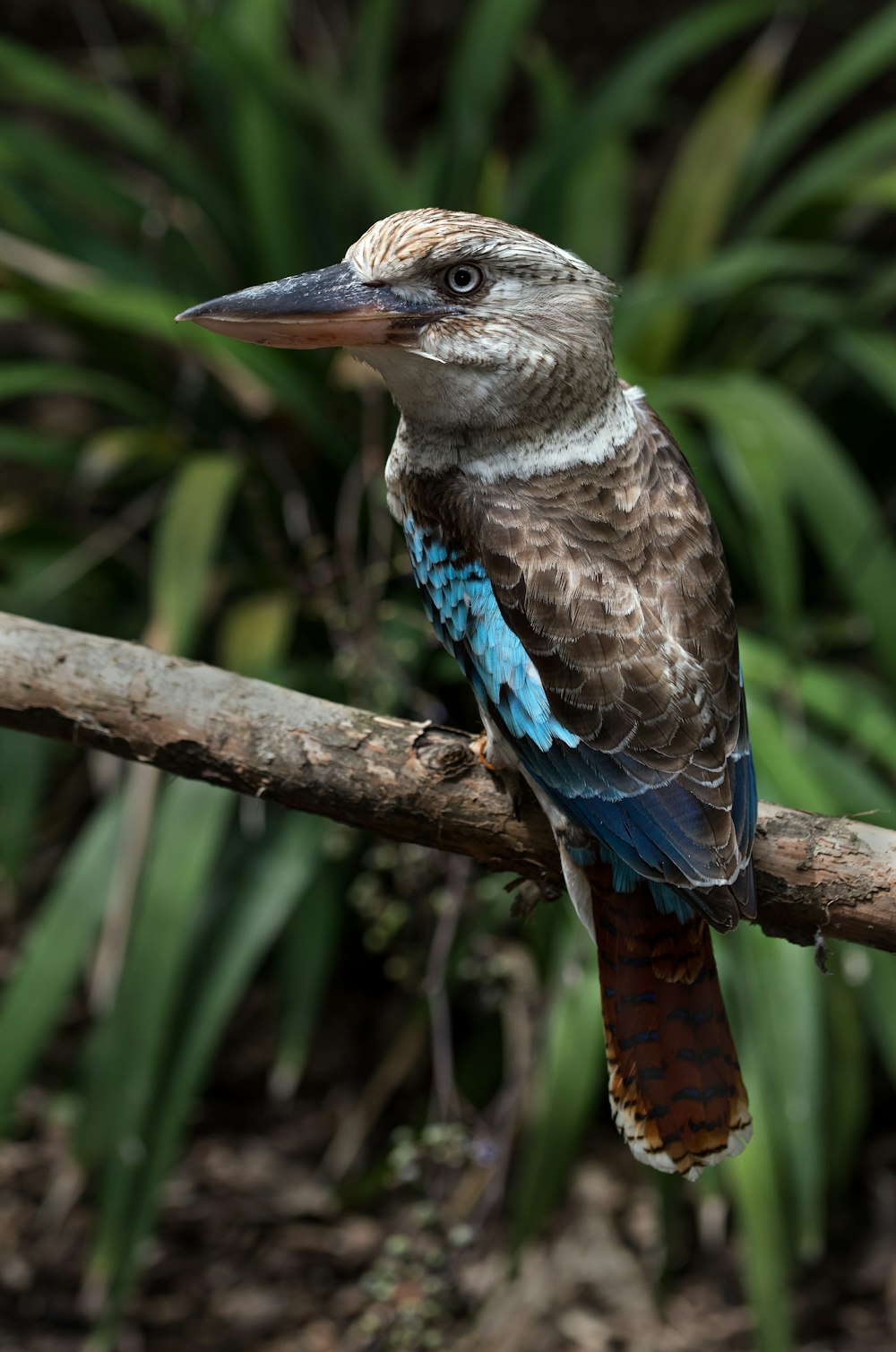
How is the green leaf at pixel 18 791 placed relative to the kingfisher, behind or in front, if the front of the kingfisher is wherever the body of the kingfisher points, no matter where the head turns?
in front

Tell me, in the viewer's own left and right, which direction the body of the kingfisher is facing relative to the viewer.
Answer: facing away from the viewer and to the left of the viewer

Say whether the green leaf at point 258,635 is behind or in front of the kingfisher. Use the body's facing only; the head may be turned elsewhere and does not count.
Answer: in front
